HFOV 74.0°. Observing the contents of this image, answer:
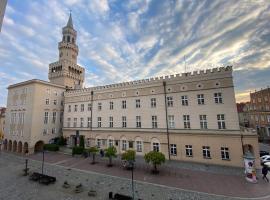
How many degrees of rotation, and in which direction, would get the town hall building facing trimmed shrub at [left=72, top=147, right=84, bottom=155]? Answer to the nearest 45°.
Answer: approximately 45° to its right

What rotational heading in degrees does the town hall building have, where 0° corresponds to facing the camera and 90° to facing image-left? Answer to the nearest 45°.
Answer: approximately 45°
